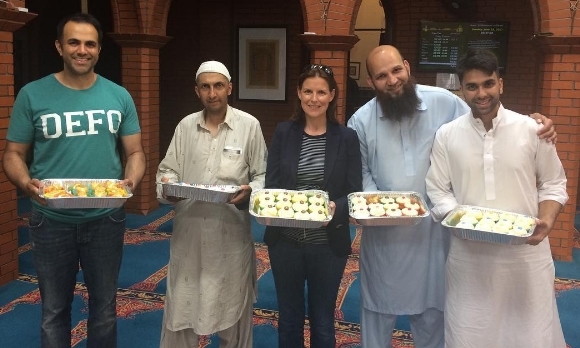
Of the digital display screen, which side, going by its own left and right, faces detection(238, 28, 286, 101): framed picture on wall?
right

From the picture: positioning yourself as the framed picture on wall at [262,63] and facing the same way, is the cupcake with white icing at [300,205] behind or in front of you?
in front

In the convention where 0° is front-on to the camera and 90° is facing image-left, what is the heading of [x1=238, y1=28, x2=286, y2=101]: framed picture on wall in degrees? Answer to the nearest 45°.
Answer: approximately 0°

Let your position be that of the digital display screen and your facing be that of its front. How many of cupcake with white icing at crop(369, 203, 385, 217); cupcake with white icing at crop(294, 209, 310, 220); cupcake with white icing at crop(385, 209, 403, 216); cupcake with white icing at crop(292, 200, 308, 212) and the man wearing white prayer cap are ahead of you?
5

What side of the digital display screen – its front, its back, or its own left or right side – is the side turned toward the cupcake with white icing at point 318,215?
front

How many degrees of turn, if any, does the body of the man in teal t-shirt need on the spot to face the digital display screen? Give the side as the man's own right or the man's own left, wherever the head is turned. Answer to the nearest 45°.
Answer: approximately 135° to the man's own left

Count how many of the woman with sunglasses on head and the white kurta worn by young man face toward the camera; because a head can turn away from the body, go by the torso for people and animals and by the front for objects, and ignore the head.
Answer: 2

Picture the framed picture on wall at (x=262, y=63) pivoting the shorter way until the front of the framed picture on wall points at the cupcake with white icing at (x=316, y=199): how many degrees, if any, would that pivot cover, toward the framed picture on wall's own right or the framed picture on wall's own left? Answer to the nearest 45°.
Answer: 0° — it already faces it

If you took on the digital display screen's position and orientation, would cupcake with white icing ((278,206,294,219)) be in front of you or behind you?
in front

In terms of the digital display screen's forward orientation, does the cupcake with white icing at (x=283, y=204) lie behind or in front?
in front
